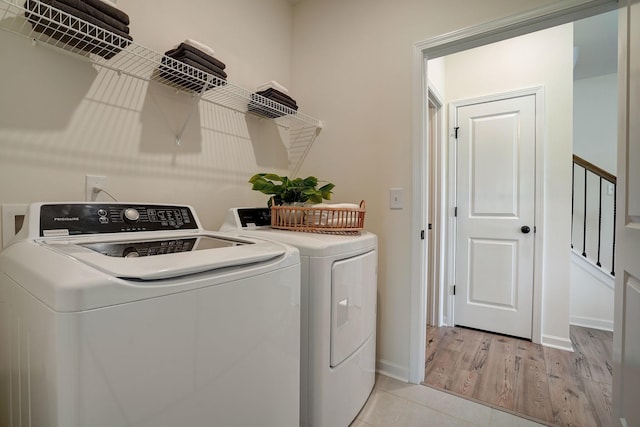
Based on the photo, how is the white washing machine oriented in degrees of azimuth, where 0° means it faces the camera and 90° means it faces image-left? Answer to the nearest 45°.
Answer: approximately 315°

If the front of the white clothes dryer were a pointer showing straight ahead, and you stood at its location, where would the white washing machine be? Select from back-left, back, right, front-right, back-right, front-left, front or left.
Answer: right

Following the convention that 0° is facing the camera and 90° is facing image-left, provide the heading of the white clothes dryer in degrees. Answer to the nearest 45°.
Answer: approximately 315°
